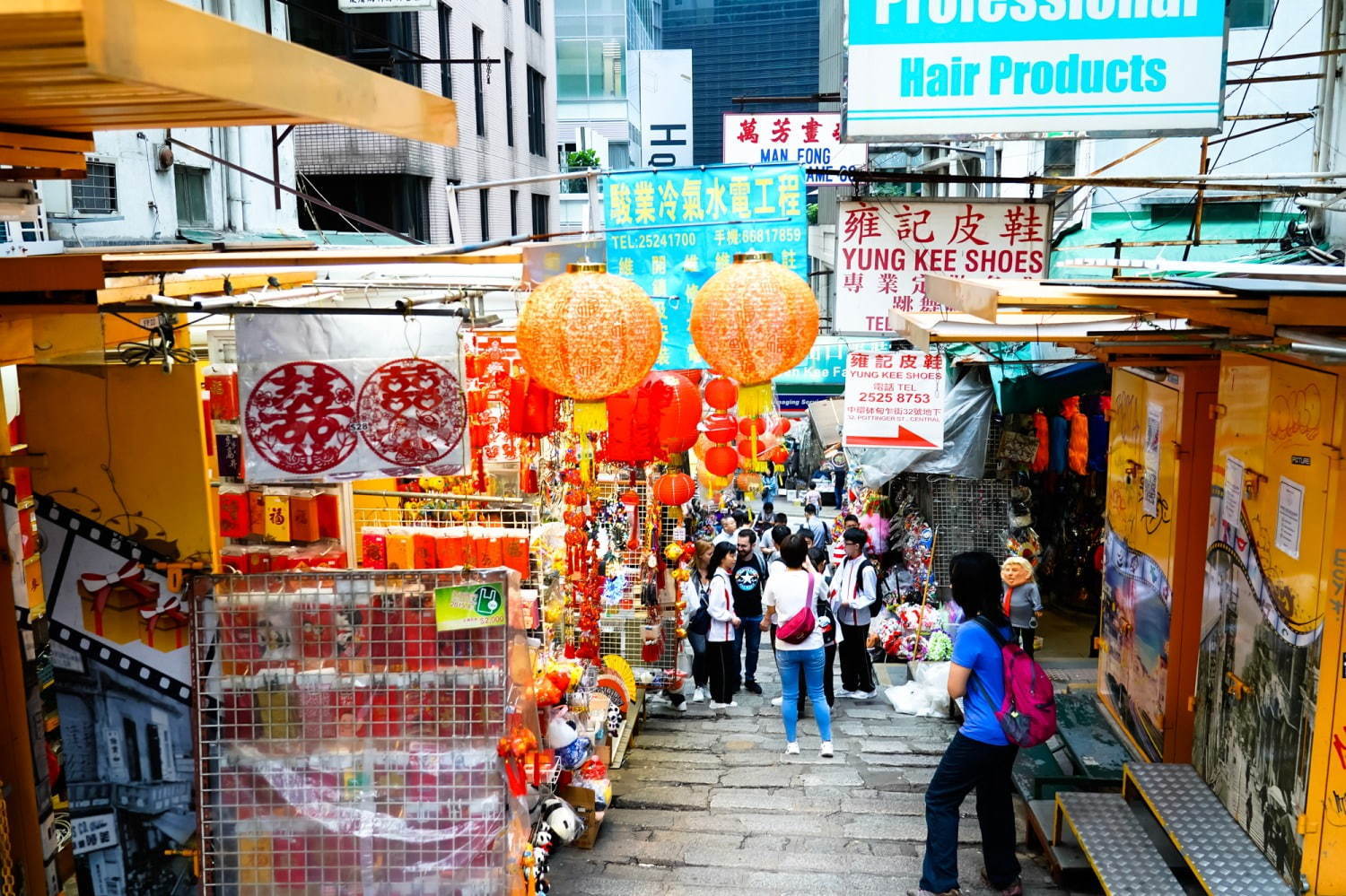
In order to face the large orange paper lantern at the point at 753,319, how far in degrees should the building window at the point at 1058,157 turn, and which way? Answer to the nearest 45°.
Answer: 0° — it already faces it

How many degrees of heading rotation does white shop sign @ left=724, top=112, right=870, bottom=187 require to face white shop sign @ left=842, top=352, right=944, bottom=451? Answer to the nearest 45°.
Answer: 0° — it already faces it

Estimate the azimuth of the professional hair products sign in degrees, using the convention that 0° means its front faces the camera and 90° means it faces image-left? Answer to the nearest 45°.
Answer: approximately 0°

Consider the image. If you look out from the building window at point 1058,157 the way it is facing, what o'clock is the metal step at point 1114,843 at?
The metal step is roughly at 12 o'clock from the building window.

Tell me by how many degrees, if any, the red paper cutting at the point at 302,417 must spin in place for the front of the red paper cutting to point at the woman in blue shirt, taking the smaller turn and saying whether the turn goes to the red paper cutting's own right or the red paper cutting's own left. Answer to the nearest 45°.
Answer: approximately 90° to the red paper cutting's own left

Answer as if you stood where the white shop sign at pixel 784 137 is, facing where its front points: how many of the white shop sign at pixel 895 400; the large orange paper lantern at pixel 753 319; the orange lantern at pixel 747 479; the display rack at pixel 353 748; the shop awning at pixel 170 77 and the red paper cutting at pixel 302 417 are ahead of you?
6

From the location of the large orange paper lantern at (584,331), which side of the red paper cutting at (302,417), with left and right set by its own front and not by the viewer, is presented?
left

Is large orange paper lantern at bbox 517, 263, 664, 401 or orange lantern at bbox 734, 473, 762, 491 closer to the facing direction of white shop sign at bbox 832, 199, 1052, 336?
the large orange paper lantern

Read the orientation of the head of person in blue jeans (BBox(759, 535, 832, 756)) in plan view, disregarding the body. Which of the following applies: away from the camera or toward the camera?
away from the camera

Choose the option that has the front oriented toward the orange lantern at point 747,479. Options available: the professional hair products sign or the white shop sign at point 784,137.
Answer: the white shop sign
